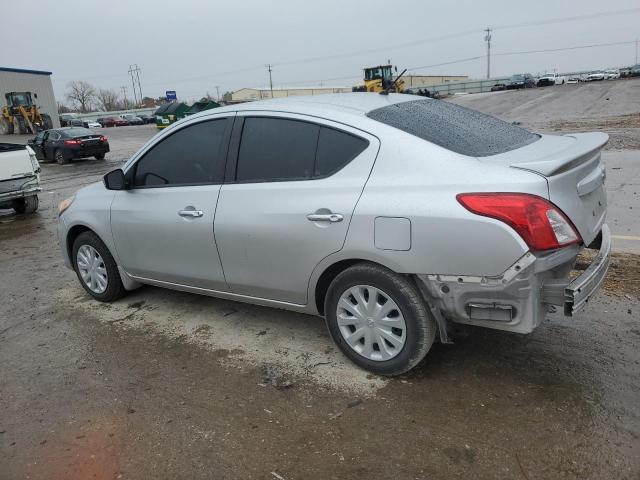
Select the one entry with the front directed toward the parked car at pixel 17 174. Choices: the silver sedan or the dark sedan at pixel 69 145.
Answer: the silver sedan

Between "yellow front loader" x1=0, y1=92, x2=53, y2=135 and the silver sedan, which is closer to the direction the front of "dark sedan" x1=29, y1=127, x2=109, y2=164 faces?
the yellow front loader

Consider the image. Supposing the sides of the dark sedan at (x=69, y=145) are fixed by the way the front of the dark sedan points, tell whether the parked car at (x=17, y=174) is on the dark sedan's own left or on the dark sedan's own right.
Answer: on the dark sedan's own left

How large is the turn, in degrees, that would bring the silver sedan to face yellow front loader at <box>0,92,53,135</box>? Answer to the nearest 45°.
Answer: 0° — it already faces it

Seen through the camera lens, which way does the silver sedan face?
facing away from the viewer and to the left of the viewer

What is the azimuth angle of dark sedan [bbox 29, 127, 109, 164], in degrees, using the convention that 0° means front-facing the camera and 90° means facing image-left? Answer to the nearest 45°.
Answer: approximately 135°

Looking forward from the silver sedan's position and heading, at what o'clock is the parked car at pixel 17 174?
The parked car is roughly at 12 o'clock from the silver sedan.
